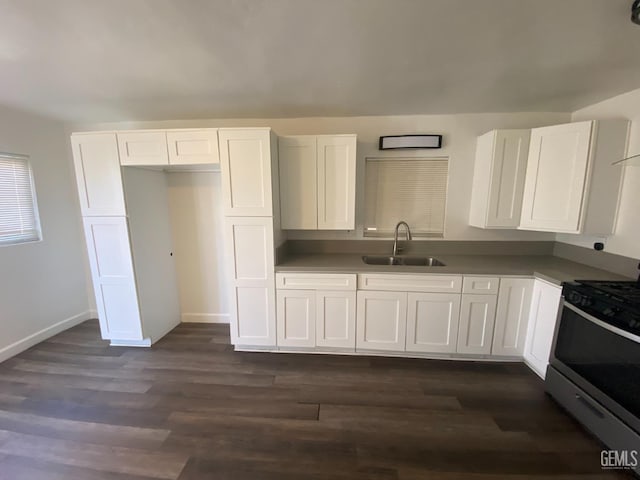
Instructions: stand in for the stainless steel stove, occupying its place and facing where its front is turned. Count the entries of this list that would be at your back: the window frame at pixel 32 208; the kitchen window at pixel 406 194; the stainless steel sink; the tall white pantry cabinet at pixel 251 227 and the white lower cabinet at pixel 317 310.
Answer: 0

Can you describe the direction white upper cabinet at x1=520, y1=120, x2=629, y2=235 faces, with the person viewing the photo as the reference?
facing the viewer and to the left of the viewer

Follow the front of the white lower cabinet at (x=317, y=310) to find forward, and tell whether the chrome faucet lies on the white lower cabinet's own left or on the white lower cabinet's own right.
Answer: on the white lower cabinet's own left

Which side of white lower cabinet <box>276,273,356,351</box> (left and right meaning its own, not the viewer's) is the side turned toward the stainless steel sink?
left

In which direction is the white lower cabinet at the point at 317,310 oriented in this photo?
toward the camera

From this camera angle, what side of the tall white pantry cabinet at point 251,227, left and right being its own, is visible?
front

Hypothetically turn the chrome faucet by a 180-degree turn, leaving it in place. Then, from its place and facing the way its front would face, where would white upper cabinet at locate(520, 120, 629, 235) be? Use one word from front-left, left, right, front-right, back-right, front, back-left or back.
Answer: back-right

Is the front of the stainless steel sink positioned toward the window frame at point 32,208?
no

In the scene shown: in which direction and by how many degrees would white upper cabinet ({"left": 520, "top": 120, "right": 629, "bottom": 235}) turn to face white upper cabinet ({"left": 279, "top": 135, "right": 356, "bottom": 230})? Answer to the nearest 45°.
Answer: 0° — it already faces it

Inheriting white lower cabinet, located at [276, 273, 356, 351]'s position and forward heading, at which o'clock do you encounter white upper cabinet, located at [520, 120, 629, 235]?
The white upper cabinet is roughly at 9 o'clock from the white lower cabinet.

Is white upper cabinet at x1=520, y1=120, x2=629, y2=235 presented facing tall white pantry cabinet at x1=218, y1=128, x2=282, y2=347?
yes

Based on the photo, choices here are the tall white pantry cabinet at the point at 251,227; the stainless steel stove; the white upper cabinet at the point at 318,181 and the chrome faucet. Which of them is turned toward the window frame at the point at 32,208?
the stainless steel stove

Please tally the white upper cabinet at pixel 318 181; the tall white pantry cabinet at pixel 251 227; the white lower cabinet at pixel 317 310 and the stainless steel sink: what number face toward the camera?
4

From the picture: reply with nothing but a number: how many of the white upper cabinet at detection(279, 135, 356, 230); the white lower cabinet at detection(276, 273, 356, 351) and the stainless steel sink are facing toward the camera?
3

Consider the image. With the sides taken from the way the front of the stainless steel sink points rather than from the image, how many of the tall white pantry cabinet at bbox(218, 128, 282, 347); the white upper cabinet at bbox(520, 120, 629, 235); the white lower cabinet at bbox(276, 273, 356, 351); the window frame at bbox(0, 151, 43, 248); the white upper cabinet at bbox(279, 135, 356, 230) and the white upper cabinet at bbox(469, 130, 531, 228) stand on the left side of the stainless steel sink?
2

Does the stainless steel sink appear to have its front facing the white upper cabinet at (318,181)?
no

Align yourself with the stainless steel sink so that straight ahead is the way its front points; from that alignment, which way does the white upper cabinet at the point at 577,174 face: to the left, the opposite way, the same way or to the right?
to the right

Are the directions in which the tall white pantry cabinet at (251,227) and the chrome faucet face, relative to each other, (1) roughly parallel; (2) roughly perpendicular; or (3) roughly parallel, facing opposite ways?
roughly parallel

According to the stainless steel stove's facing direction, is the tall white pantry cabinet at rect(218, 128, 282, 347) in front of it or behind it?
in front
